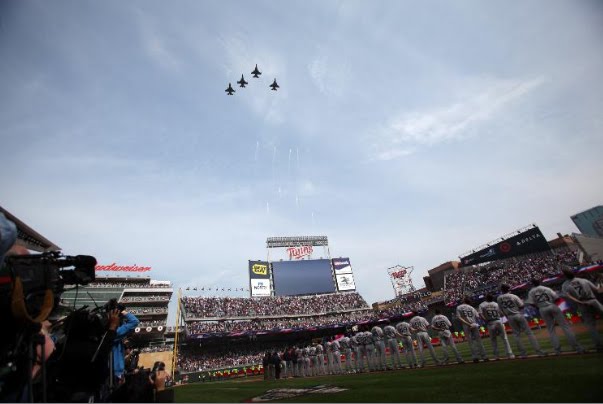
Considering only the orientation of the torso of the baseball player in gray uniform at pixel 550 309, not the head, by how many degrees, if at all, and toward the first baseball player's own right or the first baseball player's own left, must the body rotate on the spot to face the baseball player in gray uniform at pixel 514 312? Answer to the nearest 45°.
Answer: approximately 45° to the first baseball player's own left

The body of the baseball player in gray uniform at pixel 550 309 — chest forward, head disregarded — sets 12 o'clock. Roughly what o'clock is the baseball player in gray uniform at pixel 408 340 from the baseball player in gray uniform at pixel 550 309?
the baseball player in gray uniform at pixel 408 340 is roughly at 10 o'clock from the baseball player in gray uniform at pixel 550 309.

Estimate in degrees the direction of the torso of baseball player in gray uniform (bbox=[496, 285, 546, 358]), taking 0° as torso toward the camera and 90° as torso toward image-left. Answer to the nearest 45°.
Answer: approximately 180°

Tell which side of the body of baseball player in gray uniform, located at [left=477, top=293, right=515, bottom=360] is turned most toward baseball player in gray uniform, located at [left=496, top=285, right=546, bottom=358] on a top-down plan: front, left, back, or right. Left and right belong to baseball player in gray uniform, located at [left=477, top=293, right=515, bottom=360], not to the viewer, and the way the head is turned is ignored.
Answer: right

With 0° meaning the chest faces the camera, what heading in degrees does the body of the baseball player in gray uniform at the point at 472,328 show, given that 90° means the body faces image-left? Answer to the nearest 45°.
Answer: approximately 180°

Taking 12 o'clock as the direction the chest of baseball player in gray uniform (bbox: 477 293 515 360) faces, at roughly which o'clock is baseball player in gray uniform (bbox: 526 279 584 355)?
baseball player in gray uniform (bbox: 526 279 584 355) is roughly at 4 o'clock from baseball player in gray uniform (bbox: 477 293 515 360).

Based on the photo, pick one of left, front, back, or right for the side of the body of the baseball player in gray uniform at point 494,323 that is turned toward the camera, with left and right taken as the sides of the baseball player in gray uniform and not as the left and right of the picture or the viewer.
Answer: back

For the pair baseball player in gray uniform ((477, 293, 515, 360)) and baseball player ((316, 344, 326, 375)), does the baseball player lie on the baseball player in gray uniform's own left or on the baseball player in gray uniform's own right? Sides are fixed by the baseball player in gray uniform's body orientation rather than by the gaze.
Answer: on the baseball player in gray uniform's own left

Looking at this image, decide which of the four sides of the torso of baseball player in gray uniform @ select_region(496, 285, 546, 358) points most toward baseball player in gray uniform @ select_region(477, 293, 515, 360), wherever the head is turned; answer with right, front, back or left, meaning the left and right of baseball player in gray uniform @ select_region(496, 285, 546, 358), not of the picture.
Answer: left

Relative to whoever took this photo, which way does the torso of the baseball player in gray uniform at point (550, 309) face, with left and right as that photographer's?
facing away from the viewer
